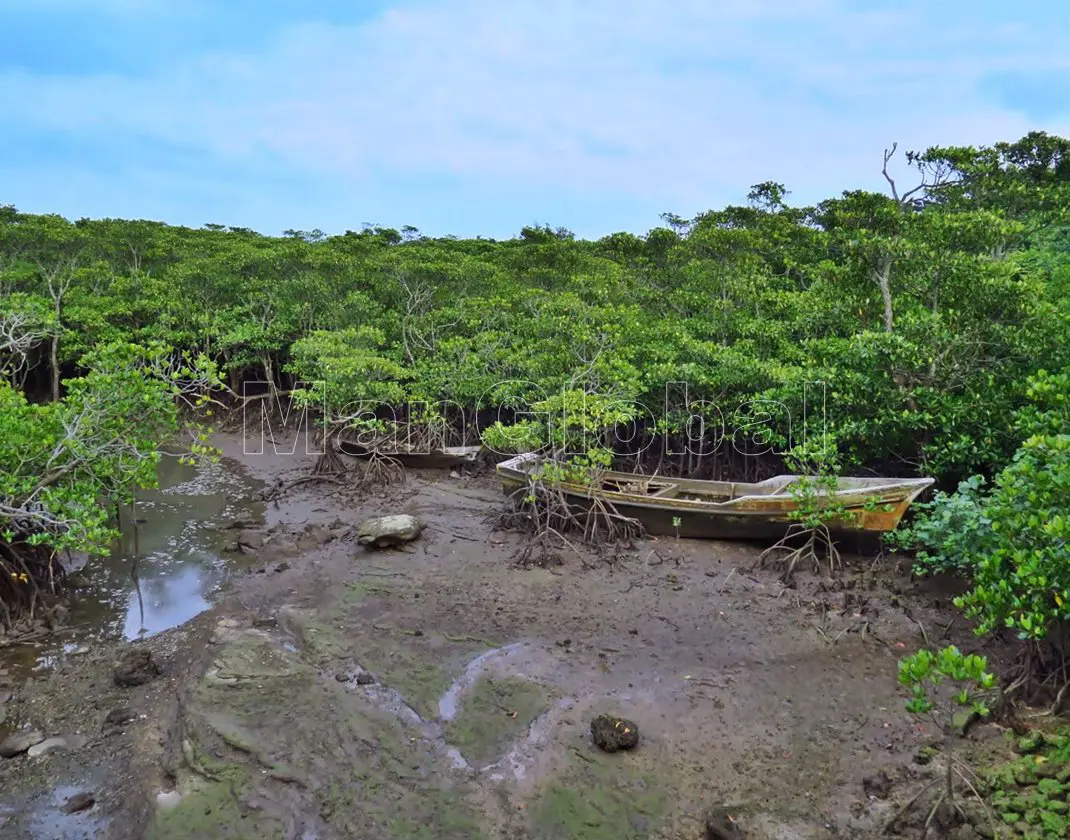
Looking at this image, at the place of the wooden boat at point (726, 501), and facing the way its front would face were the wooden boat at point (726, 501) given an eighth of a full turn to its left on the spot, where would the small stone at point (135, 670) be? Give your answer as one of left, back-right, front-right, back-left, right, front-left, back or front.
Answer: back

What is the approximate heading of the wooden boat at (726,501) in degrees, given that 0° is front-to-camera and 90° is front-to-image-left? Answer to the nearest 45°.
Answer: approximately 270°

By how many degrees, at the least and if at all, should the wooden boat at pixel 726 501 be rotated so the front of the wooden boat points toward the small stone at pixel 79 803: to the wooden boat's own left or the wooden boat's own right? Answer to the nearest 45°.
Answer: approximately 135° to the wooden boat's own right

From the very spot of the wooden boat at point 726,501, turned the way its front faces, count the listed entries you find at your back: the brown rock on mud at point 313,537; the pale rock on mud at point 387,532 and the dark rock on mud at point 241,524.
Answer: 3

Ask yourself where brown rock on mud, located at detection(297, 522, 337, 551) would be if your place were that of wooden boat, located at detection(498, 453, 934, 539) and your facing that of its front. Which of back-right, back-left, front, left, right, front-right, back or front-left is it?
back

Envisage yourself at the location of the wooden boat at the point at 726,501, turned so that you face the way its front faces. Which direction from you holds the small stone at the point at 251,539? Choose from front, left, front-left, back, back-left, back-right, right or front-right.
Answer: back

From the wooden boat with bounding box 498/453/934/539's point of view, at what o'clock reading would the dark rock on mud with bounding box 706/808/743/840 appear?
The dark rock on mud is roughly at 3 o'clock from the wooden boat.

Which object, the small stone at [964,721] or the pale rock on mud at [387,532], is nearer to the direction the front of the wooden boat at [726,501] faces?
the small stone

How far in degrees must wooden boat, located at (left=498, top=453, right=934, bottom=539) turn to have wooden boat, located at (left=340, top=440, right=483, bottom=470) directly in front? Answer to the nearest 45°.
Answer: approximately 135° to its left

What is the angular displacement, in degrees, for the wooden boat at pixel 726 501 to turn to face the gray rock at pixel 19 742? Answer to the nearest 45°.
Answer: approximately 135° to its right
